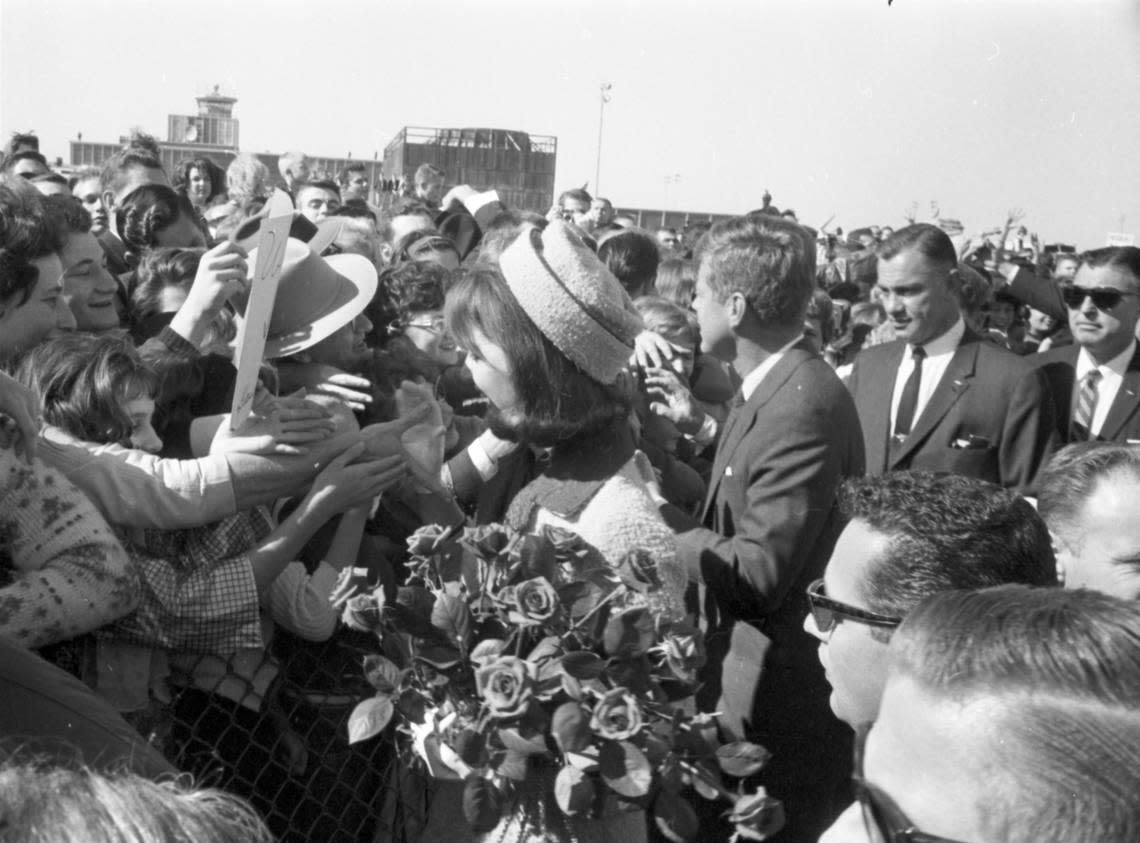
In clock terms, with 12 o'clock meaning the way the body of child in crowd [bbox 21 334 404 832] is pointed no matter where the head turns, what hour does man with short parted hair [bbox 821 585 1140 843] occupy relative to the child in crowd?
The man with short parted hair is roughly at 2 o'clock from the child in crowd.

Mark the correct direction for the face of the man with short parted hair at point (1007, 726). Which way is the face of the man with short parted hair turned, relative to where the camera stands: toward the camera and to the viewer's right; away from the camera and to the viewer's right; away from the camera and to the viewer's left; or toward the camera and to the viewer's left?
away from the camera and to the viewer's left

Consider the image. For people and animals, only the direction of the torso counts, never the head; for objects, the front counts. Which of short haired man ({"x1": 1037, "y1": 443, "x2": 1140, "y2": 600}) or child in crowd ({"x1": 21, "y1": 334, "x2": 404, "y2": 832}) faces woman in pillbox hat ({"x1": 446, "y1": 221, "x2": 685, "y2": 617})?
the child in crowd

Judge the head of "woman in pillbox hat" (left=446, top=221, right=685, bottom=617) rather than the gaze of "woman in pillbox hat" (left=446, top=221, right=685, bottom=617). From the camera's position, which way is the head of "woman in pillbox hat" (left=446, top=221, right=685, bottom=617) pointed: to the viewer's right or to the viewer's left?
to the viewer's left

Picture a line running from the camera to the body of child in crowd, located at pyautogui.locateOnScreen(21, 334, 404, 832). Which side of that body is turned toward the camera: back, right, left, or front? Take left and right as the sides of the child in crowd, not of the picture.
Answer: right

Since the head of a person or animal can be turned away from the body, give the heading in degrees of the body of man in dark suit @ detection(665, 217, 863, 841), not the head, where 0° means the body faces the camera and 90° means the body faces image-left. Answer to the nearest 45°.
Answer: approximately 90°

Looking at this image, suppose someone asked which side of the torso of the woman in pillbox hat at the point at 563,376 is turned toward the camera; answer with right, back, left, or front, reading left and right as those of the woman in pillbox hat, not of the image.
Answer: left

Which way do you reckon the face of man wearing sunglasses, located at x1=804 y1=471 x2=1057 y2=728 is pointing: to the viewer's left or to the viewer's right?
to the viewer's left

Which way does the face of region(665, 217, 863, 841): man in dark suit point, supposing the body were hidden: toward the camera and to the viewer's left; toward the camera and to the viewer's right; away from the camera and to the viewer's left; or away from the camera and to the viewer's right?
away from the camera and to the viewer's left

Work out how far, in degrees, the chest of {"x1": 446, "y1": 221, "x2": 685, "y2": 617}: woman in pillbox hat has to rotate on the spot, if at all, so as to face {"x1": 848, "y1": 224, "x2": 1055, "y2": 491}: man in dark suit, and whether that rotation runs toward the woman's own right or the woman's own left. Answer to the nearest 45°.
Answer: approximately 135° to the woman's own right
